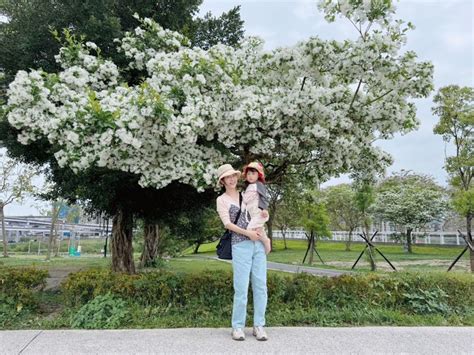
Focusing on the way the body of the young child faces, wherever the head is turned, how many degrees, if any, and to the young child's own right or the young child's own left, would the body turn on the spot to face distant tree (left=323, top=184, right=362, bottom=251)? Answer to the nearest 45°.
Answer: approximately 135° to the young child's own right

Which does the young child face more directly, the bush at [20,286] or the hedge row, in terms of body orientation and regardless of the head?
the bush

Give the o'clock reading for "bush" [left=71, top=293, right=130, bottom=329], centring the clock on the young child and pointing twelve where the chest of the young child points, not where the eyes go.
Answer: The bush is roughly at 2 o'clock from the young child.

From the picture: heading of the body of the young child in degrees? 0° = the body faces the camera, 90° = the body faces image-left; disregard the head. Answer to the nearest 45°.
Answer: approximately 45°

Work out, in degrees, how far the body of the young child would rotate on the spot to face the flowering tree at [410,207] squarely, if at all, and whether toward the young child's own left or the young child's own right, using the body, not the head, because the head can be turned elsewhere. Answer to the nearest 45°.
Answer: approximately 180°

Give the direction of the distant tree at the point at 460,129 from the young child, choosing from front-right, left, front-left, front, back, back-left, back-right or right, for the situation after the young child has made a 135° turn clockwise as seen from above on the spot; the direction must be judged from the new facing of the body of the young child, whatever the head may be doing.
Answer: front-right
